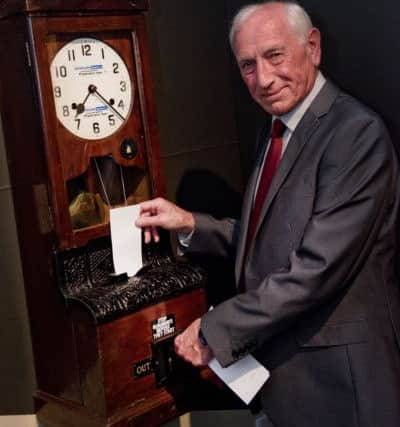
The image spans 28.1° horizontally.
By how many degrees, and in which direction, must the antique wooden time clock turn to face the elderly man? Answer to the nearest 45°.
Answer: approximately 45° to its left

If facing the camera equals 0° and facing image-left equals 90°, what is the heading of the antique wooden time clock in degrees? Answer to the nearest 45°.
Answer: approximately 315°
